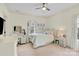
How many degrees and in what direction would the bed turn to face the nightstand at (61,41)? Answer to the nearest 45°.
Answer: approximately 135° to its left

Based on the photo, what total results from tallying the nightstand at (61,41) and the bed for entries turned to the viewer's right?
0

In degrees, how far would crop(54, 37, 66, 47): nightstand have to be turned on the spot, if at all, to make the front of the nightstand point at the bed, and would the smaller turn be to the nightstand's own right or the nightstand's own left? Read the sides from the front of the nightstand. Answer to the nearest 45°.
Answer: approximately 45° to the nightstand's own right

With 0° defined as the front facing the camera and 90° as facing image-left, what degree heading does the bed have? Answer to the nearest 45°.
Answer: approximately 45°

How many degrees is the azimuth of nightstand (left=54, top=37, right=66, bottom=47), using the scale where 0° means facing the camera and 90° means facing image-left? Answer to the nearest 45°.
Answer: approximately 45°
